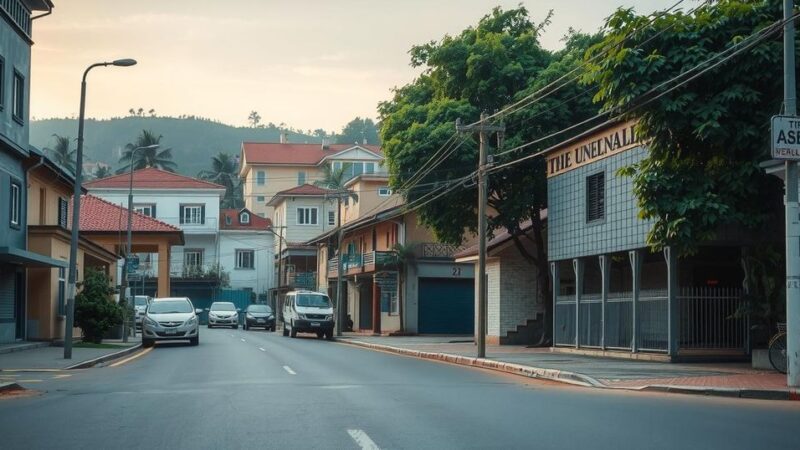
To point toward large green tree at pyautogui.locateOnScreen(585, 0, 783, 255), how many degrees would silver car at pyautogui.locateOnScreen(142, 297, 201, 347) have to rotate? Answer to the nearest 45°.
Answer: approximately 45° to its left

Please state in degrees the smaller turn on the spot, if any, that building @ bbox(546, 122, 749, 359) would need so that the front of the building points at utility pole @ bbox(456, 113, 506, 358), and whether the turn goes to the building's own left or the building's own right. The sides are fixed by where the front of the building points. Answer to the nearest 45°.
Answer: approximately 45° to the building's own right

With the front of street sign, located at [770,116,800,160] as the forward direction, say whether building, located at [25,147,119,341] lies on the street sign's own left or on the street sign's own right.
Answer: on the street sign's own right

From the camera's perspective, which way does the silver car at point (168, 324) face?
toward the camera

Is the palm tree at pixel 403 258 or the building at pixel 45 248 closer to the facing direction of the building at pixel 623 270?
the building

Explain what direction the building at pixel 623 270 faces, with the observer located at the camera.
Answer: facing the viewer and to the left of the viewer

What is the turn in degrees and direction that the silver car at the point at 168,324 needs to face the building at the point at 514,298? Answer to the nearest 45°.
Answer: approximately 90° to its left

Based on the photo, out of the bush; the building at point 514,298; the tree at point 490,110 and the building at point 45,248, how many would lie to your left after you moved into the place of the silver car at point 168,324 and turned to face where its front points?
2

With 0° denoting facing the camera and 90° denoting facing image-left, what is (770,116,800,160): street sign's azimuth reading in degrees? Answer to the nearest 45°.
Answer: approximately 0°

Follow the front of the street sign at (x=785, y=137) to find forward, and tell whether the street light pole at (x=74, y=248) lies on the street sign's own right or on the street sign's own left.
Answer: on the street sign's own right

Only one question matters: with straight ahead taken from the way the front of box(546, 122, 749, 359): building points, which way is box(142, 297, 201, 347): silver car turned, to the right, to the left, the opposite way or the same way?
to the left

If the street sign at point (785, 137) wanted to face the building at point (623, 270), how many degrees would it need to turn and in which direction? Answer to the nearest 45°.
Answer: approximately 180°

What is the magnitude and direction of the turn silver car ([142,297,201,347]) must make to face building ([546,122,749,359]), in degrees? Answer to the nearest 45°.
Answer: approximately 45° to its left

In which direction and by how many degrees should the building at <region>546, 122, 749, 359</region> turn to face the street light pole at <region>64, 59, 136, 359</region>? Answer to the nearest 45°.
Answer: approximately 45° to its right

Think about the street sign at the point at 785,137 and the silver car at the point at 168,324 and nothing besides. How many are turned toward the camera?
2

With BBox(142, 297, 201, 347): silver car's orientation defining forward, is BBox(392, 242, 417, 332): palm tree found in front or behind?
behind

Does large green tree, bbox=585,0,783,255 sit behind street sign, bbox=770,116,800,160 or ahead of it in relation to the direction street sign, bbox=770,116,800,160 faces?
behind
